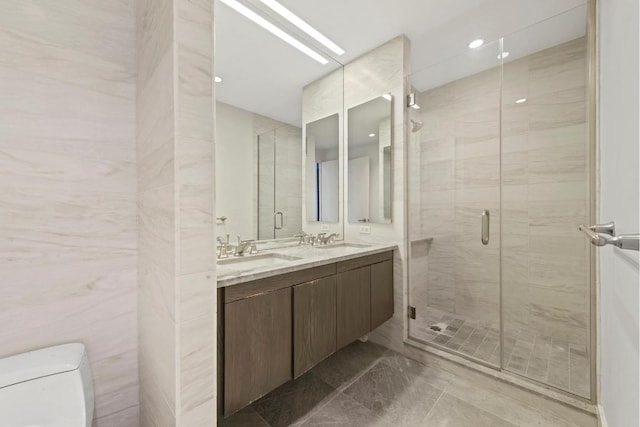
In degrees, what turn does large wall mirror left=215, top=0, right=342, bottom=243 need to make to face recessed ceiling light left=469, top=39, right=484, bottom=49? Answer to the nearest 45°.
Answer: approximately 45° to its left

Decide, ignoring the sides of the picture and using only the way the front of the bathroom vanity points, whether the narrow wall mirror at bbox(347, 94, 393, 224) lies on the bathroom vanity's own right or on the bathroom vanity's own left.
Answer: on the bathroom vanity's own left

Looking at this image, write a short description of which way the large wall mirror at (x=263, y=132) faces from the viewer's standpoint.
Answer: facing the viewer and to the right of the viewer

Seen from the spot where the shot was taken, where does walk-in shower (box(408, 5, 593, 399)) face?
facing the viewer and to the left of the viewer

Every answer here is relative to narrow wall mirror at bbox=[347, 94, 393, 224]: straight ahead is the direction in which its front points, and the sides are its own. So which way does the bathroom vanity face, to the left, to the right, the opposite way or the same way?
to the left

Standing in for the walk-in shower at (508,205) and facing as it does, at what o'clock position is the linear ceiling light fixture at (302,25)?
The linear ceiling light fixture is roughly at 12 o'clock from the walk-in shower.

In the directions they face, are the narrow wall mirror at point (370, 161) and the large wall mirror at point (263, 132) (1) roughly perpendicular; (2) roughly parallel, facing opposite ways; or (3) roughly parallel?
roughly perpendicular

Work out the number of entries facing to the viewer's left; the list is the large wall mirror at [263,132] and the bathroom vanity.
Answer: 0

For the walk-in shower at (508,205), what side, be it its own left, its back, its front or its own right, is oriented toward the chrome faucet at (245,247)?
front
